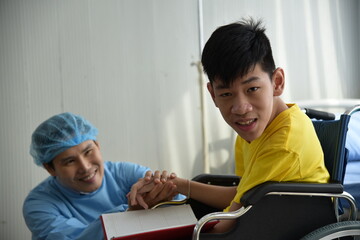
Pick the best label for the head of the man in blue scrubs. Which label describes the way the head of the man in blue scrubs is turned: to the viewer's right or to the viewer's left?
to the viewer's right

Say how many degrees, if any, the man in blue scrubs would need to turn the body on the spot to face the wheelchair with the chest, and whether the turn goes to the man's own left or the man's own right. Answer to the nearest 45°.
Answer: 0° — they already face it

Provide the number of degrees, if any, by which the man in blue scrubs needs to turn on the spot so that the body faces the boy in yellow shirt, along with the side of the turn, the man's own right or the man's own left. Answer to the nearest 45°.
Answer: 0° — they already face them

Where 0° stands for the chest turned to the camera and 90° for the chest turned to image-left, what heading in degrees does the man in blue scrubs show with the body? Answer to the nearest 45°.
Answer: approximately 315°
